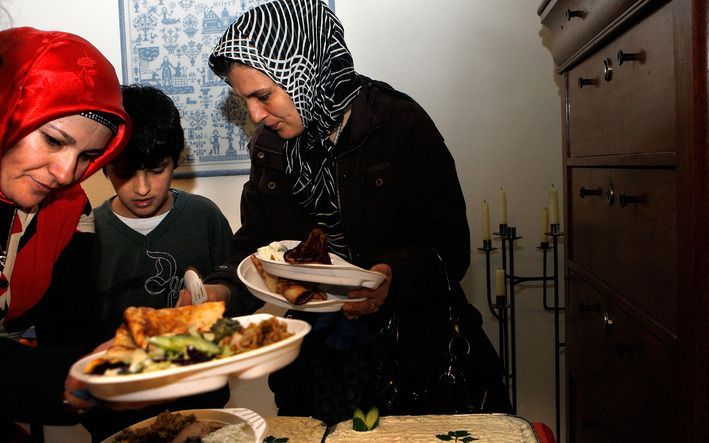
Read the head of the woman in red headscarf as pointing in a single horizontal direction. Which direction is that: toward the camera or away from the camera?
toward the camera

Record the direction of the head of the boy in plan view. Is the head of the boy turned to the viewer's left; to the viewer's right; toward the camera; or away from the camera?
toward the camera

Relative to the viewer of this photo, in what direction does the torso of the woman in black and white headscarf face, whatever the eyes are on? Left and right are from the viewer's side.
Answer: facing the viewer and to the left of the viewer

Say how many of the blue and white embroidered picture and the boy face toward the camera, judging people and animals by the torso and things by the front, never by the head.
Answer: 2

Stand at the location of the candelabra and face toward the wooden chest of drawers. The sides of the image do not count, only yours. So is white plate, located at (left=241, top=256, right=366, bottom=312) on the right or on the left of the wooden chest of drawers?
right

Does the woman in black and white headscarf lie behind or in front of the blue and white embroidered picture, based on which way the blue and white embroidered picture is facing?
in front

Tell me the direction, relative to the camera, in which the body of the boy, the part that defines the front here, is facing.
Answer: toward the camera

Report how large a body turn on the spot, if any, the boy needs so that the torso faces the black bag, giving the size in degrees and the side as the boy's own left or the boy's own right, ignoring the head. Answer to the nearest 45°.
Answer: approximately 45° to the boy's own left

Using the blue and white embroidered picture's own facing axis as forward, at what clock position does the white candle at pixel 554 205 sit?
The white candle is roughly at 10 o'clock from the blue and white embroidered picture.

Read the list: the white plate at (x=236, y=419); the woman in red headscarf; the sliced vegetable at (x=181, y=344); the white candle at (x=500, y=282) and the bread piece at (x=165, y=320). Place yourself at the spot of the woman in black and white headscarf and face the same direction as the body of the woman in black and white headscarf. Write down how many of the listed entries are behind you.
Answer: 1

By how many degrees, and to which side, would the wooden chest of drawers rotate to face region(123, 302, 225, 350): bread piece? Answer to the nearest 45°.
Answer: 0° — it already faces it

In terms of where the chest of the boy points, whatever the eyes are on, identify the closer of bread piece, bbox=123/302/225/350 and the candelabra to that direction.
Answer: the bread piece

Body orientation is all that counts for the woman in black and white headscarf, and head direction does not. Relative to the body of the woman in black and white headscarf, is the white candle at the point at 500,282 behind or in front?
behind

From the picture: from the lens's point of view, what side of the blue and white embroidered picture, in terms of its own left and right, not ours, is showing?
front

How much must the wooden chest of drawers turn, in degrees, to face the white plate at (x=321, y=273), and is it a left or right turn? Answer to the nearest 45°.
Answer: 0° — it already faces it
